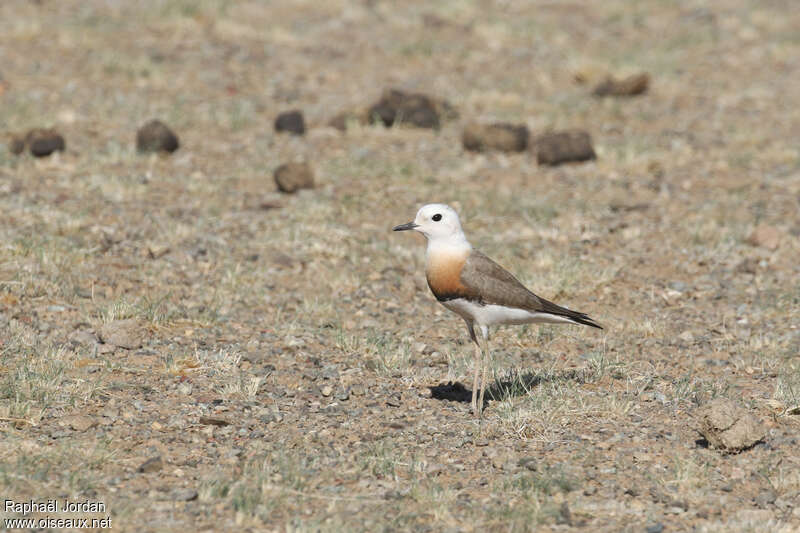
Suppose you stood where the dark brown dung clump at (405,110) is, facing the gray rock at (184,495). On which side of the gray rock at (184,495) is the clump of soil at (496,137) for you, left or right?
left

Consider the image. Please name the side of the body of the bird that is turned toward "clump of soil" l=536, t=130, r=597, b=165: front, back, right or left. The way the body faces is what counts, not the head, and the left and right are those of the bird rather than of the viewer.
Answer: right

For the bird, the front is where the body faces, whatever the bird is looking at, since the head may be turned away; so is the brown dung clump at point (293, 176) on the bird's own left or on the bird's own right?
on the bird's own right

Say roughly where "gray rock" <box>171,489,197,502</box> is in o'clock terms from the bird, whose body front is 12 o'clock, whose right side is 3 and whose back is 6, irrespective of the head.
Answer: The gray rock is roughly at 10 o'clock from the bird.

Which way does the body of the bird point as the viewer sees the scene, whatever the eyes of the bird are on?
to the viewer's left

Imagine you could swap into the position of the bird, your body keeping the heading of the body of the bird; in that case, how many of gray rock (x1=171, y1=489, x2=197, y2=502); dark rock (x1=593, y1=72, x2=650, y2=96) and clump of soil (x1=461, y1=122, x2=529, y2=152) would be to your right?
2

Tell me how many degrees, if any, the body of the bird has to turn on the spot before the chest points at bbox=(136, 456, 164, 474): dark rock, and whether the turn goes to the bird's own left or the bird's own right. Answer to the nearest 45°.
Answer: approximately 45° to the bird's own left

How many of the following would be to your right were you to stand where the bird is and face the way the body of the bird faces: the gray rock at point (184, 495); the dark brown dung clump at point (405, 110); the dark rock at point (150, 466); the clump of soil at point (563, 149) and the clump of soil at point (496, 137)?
3

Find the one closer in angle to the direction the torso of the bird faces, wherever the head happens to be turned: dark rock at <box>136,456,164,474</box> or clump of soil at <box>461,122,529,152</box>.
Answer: the dark rock

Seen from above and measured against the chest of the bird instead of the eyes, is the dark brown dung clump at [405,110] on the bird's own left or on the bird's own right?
on the bird's own right

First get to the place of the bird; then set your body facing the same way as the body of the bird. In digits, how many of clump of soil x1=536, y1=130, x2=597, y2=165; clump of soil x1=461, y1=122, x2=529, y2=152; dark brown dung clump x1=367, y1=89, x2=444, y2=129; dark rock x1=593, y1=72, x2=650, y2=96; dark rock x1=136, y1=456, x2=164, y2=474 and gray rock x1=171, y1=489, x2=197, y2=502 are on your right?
4
